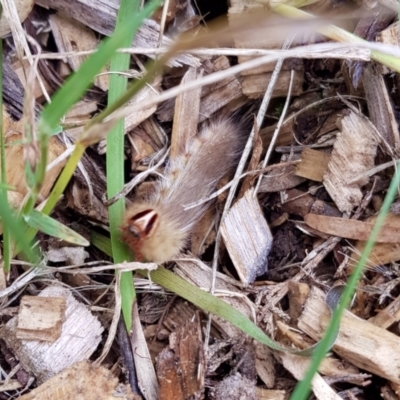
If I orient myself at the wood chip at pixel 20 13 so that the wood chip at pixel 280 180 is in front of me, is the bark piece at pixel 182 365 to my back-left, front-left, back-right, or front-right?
front-right

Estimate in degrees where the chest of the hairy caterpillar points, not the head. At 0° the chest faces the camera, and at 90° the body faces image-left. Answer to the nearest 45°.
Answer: approximately 45°

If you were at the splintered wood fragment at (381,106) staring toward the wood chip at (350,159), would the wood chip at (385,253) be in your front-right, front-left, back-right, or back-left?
front-left

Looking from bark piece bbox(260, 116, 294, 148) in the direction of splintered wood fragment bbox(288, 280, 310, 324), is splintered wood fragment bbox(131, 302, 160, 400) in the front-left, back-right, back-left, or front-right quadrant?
front-right
